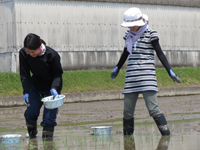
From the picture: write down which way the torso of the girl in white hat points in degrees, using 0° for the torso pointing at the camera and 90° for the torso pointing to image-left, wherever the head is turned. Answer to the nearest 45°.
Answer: approximately 45°
